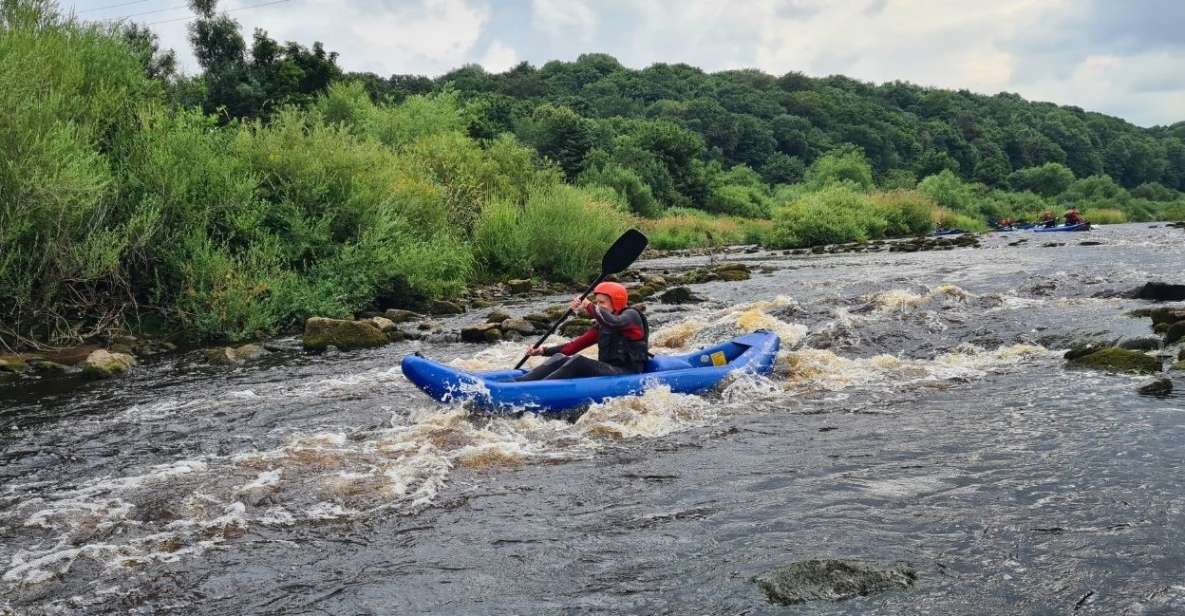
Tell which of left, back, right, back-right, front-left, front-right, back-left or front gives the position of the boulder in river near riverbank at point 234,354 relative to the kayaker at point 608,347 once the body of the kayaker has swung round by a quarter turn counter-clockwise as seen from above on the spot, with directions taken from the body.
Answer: back-right

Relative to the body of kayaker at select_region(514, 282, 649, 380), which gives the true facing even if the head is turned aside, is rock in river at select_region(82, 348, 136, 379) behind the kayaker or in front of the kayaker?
in front

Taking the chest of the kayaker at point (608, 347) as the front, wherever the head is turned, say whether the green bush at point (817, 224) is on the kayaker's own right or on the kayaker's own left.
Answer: on the kayaker's own right

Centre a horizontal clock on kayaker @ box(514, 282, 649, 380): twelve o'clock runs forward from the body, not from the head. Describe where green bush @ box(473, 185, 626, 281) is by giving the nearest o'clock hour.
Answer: The green bush is roughly at 3 o'clock from the kayaker.

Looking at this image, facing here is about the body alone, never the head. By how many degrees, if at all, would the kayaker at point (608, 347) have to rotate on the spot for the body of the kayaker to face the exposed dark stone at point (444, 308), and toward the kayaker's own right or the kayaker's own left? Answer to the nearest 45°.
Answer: approximately 90° to the kayaker's own right

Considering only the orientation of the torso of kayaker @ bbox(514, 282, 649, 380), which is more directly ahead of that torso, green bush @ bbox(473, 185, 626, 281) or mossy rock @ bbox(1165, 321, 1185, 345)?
the green bush

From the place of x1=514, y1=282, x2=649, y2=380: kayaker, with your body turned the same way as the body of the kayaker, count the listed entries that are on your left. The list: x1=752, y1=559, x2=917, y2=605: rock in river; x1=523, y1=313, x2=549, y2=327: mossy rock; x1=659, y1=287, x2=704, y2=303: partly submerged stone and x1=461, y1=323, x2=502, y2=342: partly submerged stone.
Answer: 1

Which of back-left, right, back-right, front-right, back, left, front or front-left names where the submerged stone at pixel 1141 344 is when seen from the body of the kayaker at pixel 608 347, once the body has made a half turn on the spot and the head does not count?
front

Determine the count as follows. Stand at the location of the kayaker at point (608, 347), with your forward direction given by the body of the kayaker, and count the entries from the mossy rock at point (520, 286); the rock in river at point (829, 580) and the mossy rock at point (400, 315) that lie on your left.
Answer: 1

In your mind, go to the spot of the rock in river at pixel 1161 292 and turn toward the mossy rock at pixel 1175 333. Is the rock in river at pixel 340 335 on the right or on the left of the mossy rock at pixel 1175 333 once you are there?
right

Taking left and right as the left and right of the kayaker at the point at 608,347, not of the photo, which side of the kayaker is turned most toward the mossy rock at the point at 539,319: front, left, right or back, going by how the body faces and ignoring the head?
right

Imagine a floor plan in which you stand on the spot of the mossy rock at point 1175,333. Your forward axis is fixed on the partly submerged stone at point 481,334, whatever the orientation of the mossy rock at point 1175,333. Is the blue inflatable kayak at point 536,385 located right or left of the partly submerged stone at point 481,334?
left

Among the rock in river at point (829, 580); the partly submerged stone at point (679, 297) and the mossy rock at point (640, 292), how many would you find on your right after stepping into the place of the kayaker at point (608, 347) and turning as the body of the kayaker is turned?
2

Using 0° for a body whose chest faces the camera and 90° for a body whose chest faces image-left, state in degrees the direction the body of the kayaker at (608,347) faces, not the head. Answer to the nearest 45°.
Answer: approximately 90°
